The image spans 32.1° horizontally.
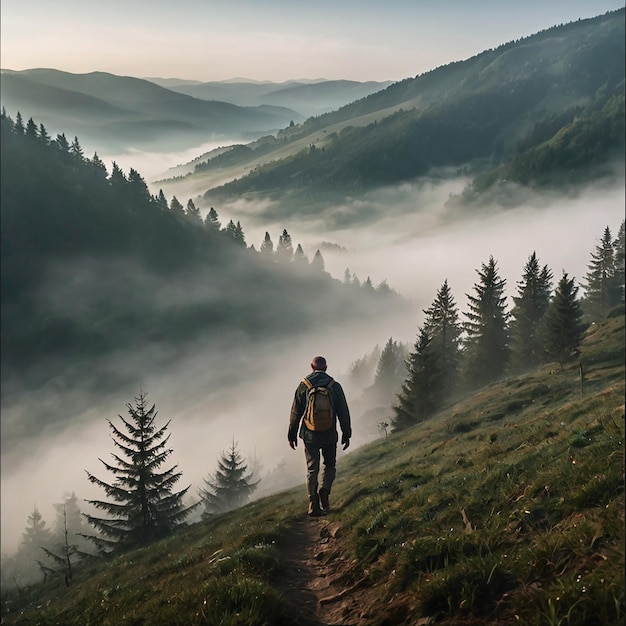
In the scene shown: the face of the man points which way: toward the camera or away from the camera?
away from the camera

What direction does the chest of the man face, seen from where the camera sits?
away from the camera
